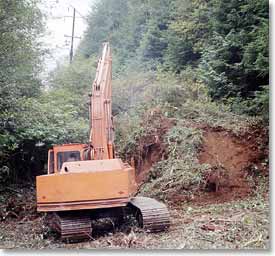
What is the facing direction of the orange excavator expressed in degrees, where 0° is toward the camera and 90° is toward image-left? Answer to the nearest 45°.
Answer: approximately 180°
